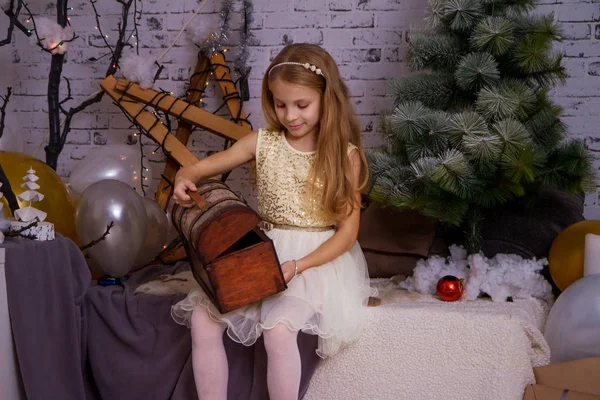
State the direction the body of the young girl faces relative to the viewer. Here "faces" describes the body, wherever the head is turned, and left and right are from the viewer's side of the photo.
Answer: facing the viewer and to the left of the viewer

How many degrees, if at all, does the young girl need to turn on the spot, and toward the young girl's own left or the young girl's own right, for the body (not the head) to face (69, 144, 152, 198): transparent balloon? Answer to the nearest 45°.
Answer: approximately 90° to the young girl's own right

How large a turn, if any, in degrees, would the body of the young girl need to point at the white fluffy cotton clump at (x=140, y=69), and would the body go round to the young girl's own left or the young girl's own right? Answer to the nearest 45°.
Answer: approximately 90° to the young girl's own right

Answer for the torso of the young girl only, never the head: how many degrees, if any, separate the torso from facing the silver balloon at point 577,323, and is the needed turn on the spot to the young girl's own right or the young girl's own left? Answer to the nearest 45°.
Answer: approximately 135° to the young girl's own left

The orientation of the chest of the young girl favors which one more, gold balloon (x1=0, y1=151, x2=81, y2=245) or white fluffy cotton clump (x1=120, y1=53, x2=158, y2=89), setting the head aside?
the gold balloon

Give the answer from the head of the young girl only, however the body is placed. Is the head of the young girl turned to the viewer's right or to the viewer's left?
to the viewer's left
